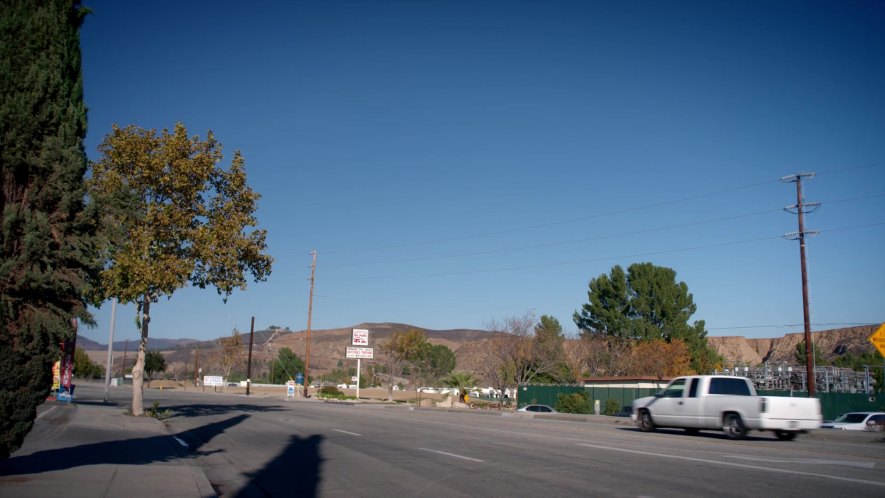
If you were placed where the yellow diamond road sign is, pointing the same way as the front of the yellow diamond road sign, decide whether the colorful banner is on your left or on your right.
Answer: on your right

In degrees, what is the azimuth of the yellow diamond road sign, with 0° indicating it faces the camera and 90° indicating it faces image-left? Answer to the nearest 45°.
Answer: approximately 0°

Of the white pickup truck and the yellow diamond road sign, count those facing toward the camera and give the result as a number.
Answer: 1

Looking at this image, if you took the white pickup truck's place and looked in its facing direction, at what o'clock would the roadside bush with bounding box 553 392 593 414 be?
The roadside bush is roughly at 1 o'clock from the white pickup truck.

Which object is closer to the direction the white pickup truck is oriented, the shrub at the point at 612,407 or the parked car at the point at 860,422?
the shrub

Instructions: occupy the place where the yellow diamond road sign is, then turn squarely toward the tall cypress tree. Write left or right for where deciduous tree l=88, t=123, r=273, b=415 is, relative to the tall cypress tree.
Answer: right

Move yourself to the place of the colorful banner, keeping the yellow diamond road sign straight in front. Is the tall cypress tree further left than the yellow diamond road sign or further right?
right

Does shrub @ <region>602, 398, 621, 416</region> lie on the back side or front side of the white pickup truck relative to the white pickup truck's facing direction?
on the front side

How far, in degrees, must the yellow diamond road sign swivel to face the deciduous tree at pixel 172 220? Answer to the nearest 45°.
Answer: approximately 90° to its right

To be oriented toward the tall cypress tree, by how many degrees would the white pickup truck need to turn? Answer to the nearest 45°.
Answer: approximately 90° to its left

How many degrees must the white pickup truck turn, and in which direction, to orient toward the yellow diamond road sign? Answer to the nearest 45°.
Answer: approximately 135° to its right

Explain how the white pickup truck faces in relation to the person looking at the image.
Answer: facing away from the viewer and to the left of the viewer
